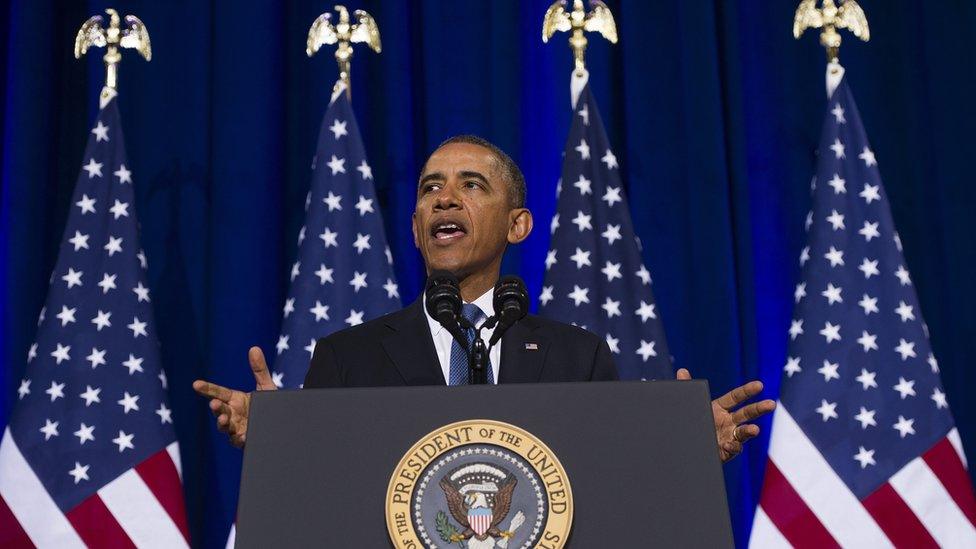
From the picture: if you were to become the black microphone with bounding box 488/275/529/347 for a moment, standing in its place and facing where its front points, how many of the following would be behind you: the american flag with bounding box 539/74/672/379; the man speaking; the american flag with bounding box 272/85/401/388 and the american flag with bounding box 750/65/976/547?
0

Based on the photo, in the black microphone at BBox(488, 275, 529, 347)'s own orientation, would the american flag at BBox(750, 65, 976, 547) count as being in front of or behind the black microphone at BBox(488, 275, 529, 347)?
in front

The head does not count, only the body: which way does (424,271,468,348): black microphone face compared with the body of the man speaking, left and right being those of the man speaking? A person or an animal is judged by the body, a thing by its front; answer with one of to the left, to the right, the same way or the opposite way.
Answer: the opposite way

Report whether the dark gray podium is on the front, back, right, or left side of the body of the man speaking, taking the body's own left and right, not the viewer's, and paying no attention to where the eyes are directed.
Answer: front

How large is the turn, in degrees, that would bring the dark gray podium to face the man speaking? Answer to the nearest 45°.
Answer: approximately 180°

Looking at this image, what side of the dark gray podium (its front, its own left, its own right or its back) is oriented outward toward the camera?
front

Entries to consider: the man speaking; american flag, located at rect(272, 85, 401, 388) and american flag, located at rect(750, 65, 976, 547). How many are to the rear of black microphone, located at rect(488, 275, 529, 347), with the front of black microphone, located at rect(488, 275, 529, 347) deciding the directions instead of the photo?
0

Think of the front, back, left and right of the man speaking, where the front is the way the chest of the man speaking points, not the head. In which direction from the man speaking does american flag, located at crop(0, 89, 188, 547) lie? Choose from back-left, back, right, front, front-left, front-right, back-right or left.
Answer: back-right

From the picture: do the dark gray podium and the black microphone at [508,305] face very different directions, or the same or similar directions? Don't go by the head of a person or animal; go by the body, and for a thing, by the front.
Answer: very different directions

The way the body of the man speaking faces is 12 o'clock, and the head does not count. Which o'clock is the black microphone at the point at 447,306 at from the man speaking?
The black microphone is roughly at 12 o'clock from the man speaking.

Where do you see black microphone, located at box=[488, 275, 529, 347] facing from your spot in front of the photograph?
facing away from the viewer

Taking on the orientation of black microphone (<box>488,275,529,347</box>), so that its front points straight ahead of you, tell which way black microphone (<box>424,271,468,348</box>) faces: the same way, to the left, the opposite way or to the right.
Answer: the same way

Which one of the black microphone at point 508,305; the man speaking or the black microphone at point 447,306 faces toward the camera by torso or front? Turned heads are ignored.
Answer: the man speaking

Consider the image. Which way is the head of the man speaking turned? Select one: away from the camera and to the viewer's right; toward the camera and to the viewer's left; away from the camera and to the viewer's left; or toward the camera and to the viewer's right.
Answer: toward the camera and to the viewer's left

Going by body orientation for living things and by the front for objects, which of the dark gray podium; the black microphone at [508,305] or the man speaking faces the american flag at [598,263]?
the black microphone

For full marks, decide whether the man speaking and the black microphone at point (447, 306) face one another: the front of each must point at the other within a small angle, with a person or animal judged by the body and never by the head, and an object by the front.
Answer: yes

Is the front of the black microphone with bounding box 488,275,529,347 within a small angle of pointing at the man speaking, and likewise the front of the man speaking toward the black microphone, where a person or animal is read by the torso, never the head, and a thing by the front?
yes

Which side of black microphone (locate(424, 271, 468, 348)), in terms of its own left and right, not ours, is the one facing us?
back

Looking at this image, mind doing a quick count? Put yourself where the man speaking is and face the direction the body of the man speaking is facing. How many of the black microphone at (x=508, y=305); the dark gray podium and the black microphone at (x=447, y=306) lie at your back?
0

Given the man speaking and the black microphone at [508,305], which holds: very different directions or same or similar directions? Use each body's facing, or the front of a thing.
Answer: very different directions

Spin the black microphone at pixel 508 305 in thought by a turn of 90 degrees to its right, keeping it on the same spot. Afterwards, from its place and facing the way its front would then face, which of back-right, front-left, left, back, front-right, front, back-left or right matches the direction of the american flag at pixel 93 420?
back-left
